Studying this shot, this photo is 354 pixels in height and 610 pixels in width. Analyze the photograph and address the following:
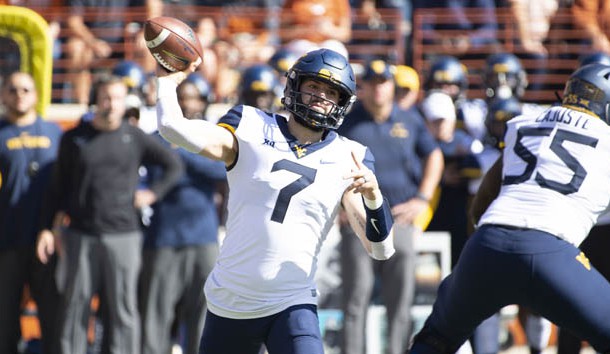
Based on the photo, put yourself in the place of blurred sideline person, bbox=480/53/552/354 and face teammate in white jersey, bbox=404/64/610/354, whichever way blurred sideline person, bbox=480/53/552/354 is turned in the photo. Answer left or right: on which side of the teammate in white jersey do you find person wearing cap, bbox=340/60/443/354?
right

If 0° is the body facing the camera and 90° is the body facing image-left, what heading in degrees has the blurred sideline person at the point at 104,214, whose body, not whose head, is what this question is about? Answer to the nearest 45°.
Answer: approximately 0°

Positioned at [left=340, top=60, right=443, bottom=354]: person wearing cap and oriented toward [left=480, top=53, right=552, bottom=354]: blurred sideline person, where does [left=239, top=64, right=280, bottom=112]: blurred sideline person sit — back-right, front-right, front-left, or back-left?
back-left

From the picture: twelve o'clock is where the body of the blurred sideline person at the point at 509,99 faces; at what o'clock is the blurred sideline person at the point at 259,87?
the blurred sideline person at the point at 259,87 is roughly at 2 o'clock from the blurred sideline person at the point at 509,99.

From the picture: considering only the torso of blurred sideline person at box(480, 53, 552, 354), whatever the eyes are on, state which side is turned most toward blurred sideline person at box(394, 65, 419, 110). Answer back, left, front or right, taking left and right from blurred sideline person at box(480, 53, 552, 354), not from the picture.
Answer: right

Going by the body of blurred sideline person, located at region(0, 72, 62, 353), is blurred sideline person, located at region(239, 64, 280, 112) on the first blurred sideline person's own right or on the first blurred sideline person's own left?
on the first blurred sideline person's own left

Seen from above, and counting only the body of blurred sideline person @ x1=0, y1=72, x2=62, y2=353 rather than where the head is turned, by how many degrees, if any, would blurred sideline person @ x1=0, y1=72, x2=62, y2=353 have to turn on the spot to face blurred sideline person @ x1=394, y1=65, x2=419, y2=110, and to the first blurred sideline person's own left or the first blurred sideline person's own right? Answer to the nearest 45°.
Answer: approximately 90° to the first blurred sideline person's own left
